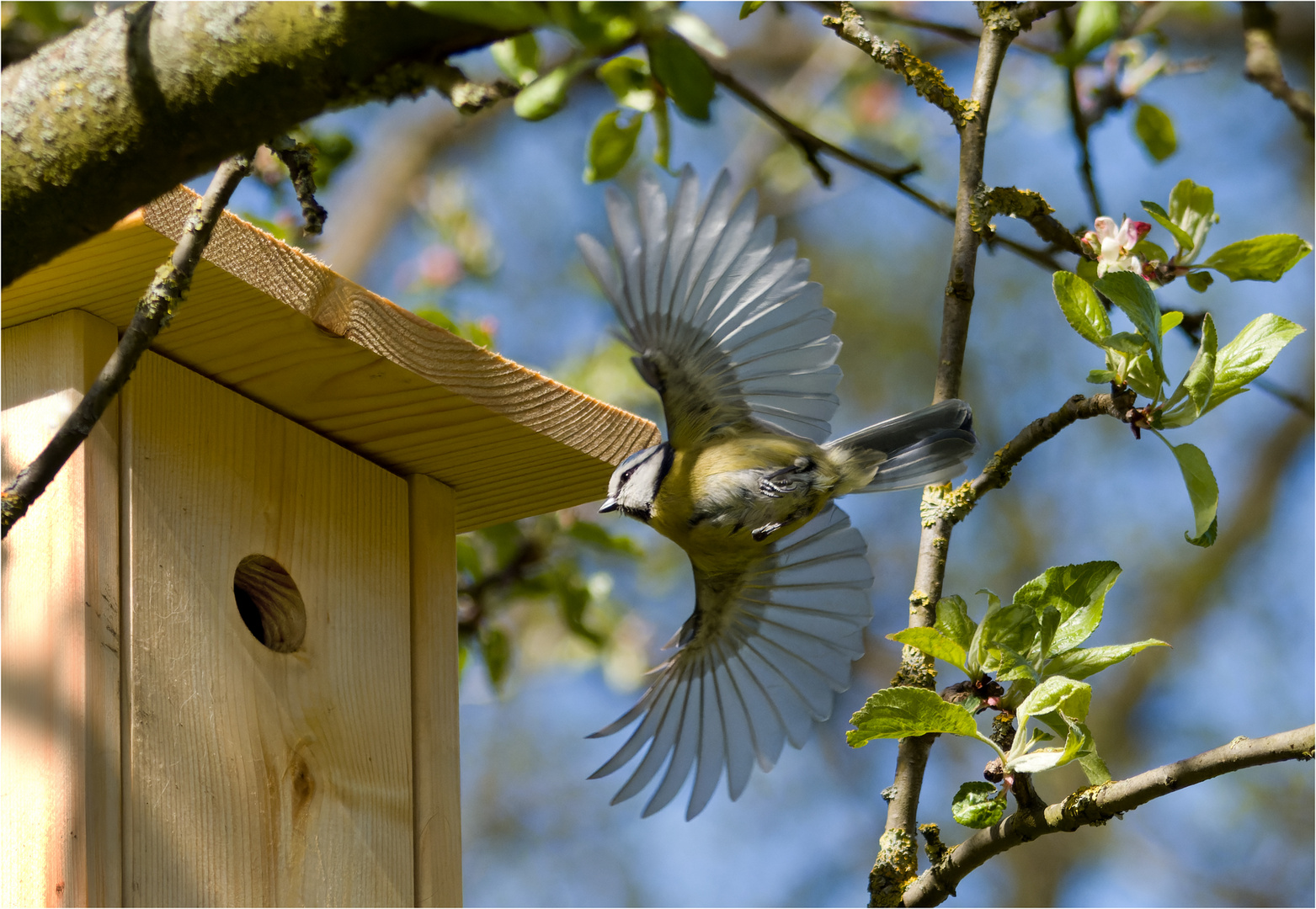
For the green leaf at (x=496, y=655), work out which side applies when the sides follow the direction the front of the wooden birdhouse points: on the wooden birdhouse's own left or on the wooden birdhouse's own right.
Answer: on the wooden birdhouse's own left

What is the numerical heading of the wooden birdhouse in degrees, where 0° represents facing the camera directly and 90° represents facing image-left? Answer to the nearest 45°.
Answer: approximately 315°

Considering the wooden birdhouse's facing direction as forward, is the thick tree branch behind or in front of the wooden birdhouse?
in front

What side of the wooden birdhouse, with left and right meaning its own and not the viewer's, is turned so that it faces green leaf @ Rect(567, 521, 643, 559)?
left
